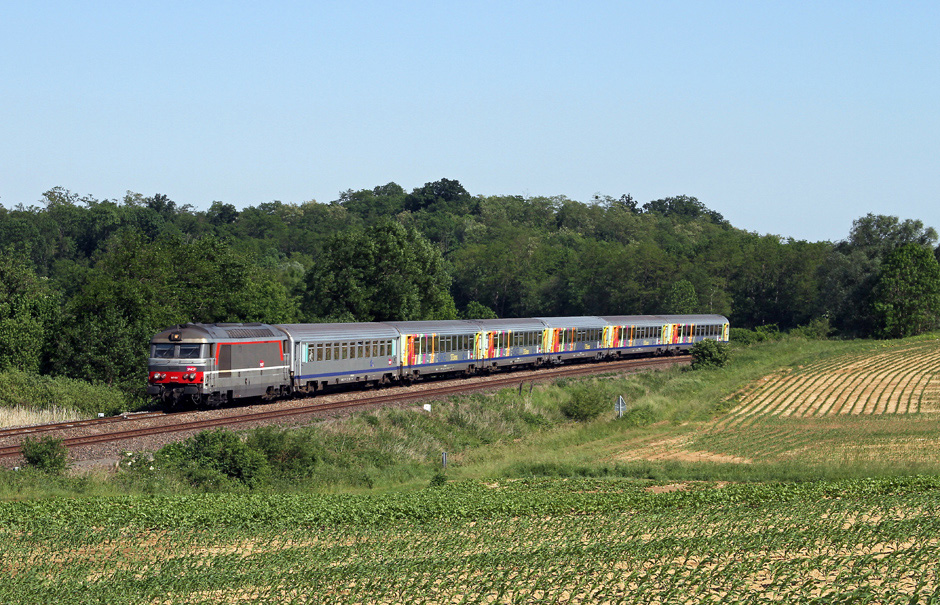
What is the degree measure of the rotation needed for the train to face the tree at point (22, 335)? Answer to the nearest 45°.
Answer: approximately 90° to its right

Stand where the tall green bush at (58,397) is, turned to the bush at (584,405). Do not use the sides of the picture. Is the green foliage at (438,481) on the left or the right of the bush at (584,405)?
right

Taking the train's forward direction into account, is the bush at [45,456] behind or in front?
in front

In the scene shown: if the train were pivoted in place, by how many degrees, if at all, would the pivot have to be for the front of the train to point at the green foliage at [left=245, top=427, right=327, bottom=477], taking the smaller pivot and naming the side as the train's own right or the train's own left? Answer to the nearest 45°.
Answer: approximately 45° to the train's own left

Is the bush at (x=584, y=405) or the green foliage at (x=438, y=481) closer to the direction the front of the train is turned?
the green foliage

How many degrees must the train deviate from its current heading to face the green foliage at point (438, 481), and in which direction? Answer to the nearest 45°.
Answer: approximately 90° to its left

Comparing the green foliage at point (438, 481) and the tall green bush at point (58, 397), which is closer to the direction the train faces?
the tall green bush

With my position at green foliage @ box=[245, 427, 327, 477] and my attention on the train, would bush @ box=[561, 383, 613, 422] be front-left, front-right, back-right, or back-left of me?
front-right

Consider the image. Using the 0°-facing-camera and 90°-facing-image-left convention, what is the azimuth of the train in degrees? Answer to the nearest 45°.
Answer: approximately 45°
